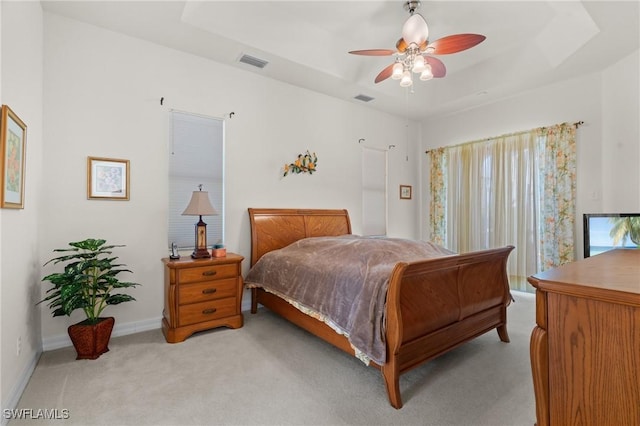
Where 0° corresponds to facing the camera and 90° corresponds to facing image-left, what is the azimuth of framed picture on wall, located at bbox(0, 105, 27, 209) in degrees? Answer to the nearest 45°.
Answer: approximately 270°

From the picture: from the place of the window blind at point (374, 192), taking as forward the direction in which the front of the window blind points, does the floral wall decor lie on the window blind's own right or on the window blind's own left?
on the window blind's own right

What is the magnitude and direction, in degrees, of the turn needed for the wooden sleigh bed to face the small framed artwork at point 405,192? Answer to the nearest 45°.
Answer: approximately 135° to its left

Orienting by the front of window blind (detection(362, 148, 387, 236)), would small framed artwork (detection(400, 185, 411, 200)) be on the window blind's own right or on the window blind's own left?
on the window blind's own left

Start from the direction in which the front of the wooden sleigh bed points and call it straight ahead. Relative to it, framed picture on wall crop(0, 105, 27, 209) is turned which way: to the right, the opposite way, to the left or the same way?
to the left

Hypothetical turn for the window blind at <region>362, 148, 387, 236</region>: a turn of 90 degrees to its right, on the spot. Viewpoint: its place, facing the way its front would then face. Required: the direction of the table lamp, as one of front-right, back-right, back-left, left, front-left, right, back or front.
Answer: front

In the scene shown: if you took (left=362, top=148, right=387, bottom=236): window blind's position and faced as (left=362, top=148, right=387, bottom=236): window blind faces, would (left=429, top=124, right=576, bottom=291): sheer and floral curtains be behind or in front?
in front

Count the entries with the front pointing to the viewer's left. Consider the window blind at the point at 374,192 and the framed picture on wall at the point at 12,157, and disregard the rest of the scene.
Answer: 0

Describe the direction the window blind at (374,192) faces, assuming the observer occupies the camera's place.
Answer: facing the viewer and to the right of the viewer

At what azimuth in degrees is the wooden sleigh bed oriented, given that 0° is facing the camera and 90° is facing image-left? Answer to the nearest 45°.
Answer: approximately 315°

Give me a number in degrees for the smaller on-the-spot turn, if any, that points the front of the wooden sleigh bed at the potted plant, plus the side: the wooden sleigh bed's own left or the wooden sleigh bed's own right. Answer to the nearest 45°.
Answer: approximately 135° to the wooden sleigh bed's own right

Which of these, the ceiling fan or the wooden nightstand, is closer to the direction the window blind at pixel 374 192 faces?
the ceiling fan

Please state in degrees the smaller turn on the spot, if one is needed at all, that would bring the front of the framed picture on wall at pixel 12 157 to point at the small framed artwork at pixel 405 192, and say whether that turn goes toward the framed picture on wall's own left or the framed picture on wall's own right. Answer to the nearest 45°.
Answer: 0° — it already faces it

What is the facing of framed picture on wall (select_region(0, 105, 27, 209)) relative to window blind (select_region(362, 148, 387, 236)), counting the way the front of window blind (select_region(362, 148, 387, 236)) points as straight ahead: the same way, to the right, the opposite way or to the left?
to the left

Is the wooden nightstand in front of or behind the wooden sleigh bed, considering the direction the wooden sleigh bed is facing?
behind
